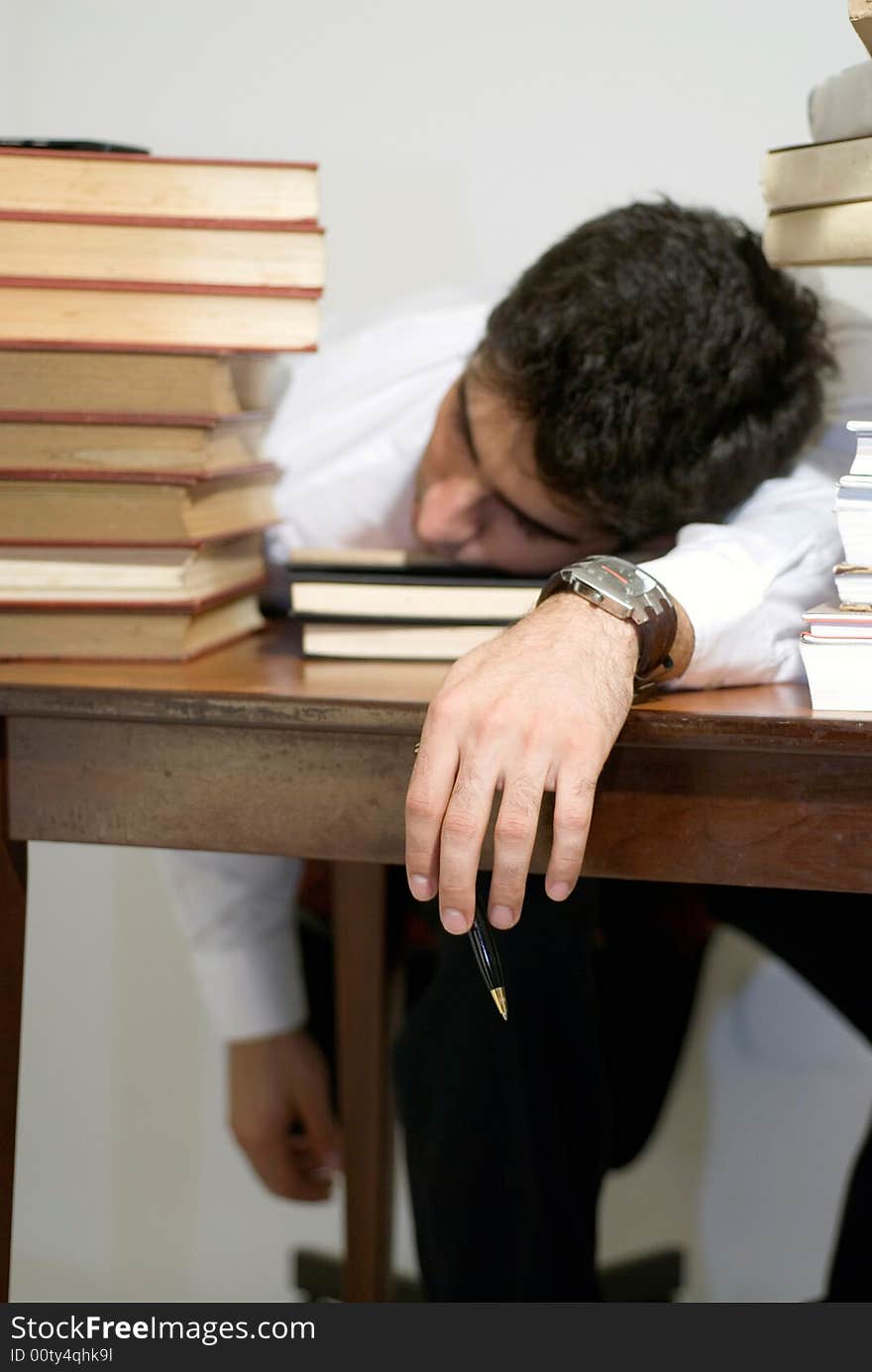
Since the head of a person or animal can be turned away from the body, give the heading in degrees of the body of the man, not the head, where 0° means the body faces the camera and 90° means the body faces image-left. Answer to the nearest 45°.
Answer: approximately 0°
